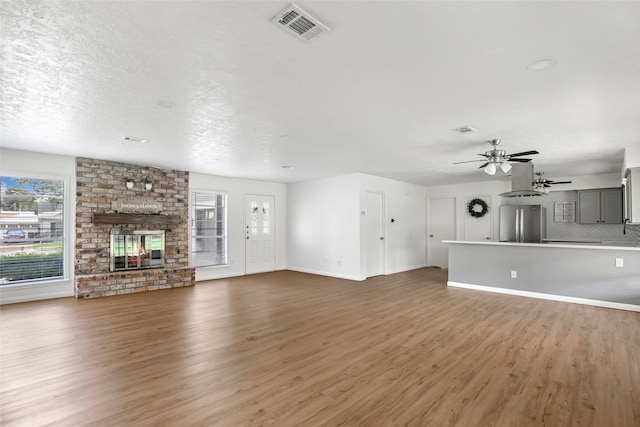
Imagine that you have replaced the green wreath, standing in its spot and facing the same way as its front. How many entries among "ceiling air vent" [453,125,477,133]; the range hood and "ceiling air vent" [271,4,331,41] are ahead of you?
3

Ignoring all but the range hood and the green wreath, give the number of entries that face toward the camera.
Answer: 2

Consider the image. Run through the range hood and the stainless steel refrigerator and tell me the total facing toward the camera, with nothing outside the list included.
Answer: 2

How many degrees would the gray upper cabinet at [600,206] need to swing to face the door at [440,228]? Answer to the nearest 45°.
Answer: approximately 90° to its right

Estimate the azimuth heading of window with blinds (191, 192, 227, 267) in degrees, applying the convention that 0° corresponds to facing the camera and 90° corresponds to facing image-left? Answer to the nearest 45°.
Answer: approximately 315°

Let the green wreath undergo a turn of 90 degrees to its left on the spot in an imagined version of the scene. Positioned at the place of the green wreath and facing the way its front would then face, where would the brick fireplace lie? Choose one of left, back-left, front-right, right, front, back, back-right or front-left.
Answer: back-right

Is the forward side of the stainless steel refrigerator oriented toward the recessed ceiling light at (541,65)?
yes

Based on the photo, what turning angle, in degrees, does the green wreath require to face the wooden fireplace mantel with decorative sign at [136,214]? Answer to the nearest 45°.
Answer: approximately 45° to its right
